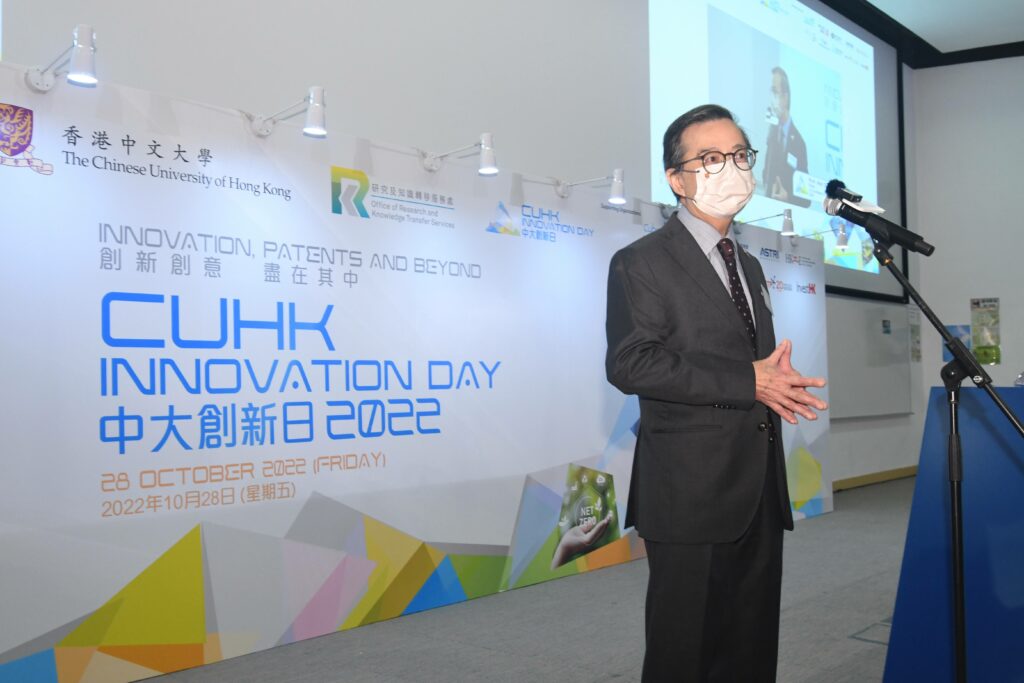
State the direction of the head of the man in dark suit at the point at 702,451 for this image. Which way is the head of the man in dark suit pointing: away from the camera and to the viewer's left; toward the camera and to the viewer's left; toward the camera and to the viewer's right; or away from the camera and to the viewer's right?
toward the camera and to the viewer's right

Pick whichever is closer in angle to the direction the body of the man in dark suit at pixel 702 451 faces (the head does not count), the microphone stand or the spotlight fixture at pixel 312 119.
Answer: the microphone stand

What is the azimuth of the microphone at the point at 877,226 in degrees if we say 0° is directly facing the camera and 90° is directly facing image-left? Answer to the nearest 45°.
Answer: approximately 90°

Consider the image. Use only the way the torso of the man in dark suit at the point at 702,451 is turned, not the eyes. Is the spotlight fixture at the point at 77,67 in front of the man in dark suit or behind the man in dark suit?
behind

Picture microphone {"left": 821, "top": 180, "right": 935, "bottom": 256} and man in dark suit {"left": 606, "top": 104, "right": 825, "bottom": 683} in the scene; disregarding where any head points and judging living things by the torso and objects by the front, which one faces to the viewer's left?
the microphone

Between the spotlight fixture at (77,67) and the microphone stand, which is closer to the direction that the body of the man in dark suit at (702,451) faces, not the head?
the microphone stand

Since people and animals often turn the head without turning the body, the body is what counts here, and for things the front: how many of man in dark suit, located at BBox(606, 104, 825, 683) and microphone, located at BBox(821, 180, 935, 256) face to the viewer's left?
1

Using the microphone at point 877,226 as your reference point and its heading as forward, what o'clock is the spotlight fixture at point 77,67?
The spotlight fixture is roughly at 12 o'clock from the microphone.

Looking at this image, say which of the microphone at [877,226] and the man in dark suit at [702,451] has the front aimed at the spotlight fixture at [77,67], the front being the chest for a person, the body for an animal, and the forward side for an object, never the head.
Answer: the microphone
